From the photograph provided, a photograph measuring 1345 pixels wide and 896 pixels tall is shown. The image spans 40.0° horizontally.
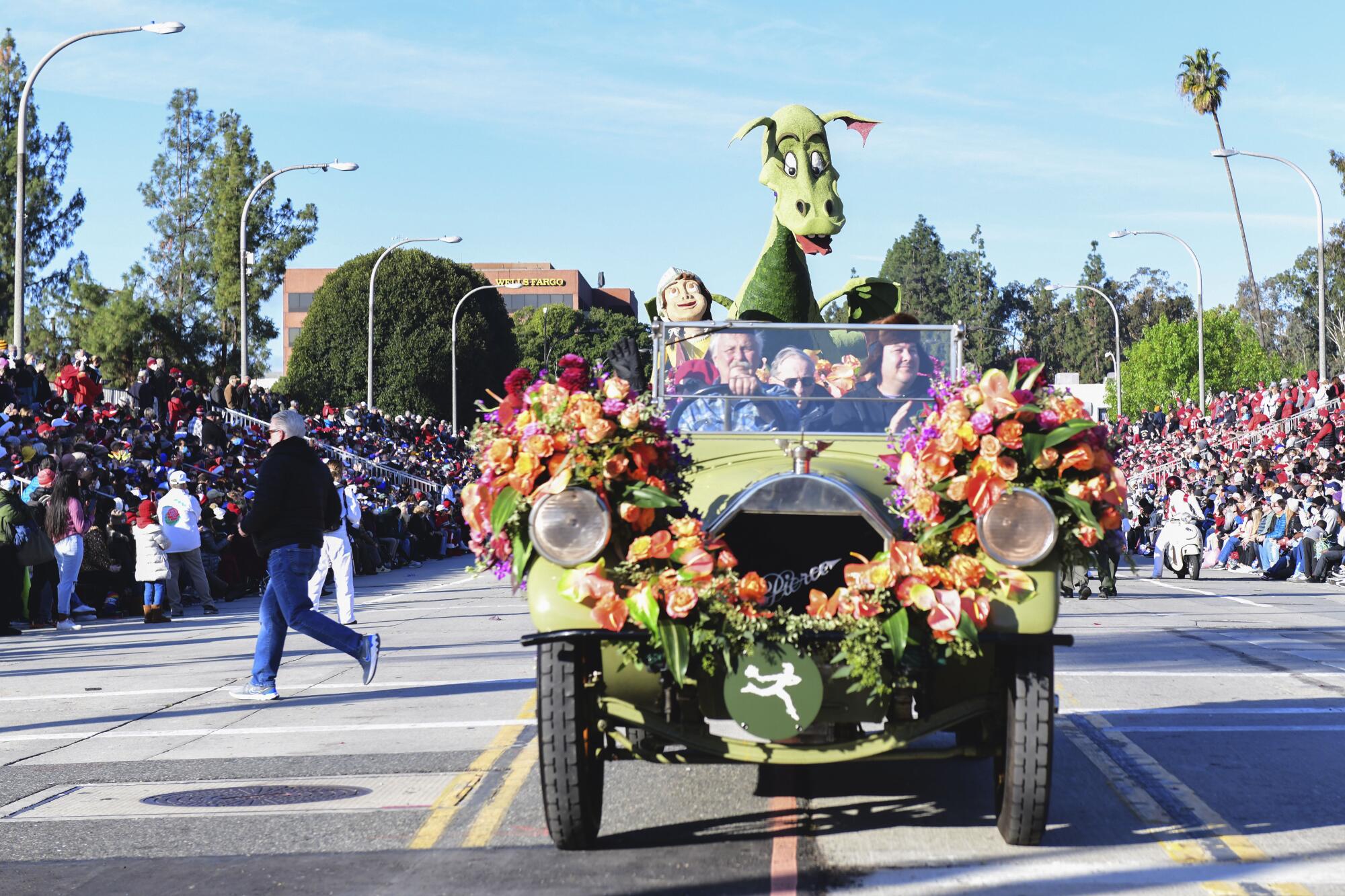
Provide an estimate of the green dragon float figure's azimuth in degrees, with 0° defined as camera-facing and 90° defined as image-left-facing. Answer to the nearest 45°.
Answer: approximately 315°

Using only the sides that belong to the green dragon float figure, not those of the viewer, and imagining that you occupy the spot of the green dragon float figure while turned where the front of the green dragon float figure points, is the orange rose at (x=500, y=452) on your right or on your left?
on your right

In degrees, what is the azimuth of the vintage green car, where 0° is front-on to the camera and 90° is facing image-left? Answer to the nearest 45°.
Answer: approximately 0°

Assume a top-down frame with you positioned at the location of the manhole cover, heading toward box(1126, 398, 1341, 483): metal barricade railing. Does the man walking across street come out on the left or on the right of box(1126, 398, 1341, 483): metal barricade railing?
left

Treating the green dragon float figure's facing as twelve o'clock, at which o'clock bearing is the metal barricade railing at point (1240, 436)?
The metal barricade railing is roughly at 8 o'clock from the green dragon float figure.

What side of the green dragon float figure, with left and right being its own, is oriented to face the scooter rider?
left

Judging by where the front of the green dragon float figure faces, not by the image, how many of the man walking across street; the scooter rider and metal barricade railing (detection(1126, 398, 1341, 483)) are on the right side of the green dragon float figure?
1

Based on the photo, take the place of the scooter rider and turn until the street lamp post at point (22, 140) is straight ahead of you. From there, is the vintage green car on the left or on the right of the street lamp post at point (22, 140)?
left

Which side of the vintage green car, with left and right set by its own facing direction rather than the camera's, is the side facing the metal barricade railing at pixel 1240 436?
back

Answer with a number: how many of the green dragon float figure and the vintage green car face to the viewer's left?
0

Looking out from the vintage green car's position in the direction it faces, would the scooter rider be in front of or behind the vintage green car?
behind

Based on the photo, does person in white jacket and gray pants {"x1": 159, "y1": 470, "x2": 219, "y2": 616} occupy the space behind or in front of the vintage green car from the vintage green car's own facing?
behind

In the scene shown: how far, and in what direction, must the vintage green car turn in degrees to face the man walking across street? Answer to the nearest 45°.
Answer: approximately 135° to its right

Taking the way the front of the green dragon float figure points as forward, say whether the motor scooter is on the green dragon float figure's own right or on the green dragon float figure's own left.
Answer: on the green dragon float figure's own left

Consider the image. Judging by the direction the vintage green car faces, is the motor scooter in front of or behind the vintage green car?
behind
